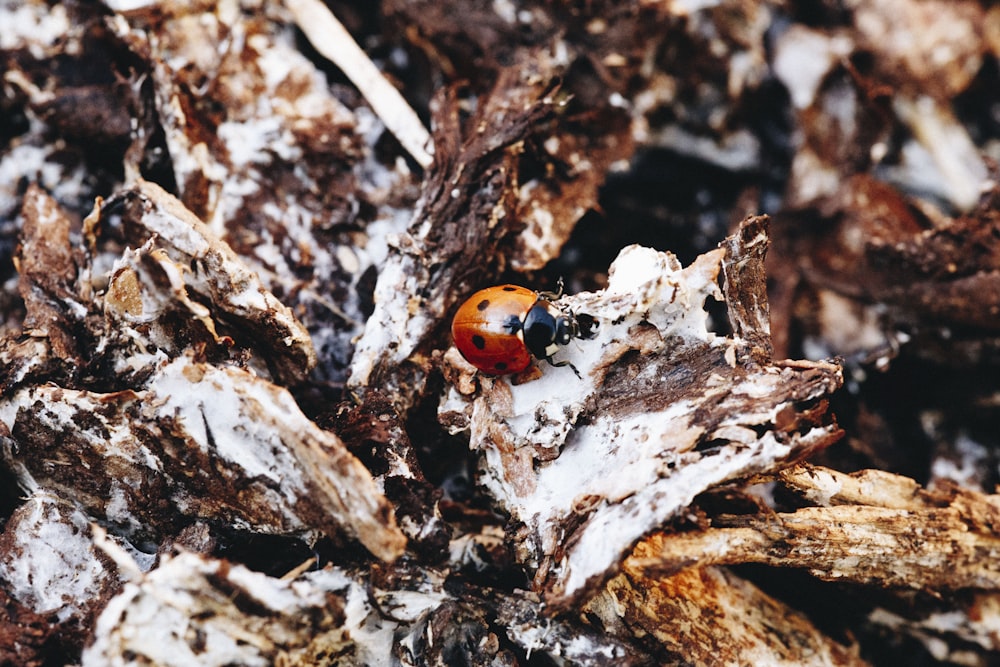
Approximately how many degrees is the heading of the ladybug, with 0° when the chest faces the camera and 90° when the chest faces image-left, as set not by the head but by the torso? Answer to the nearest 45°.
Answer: approximately 270°
